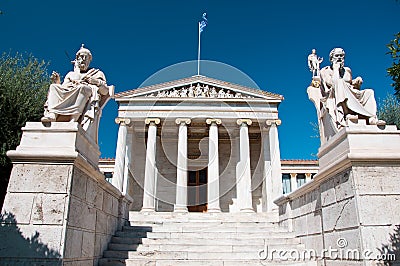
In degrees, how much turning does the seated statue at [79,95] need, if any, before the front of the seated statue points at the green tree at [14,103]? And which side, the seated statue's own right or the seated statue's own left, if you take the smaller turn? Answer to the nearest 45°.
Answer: approximately 135° to the seated statue's own right

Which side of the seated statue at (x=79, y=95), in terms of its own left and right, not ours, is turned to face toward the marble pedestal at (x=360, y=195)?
left

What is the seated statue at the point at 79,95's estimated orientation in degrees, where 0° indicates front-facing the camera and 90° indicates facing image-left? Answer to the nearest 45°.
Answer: approximately 45°

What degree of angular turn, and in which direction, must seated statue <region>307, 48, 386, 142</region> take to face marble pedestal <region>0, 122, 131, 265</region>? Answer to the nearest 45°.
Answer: approximately 90° to its right

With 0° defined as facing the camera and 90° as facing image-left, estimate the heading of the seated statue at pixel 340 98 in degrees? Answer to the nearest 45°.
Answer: approximately 315°

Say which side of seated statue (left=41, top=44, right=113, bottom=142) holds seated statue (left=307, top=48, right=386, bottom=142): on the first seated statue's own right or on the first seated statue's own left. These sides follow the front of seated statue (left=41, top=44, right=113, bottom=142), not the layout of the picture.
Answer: on the first seated statue's own left

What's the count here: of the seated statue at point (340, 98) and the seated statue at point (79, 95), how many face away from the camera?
0
